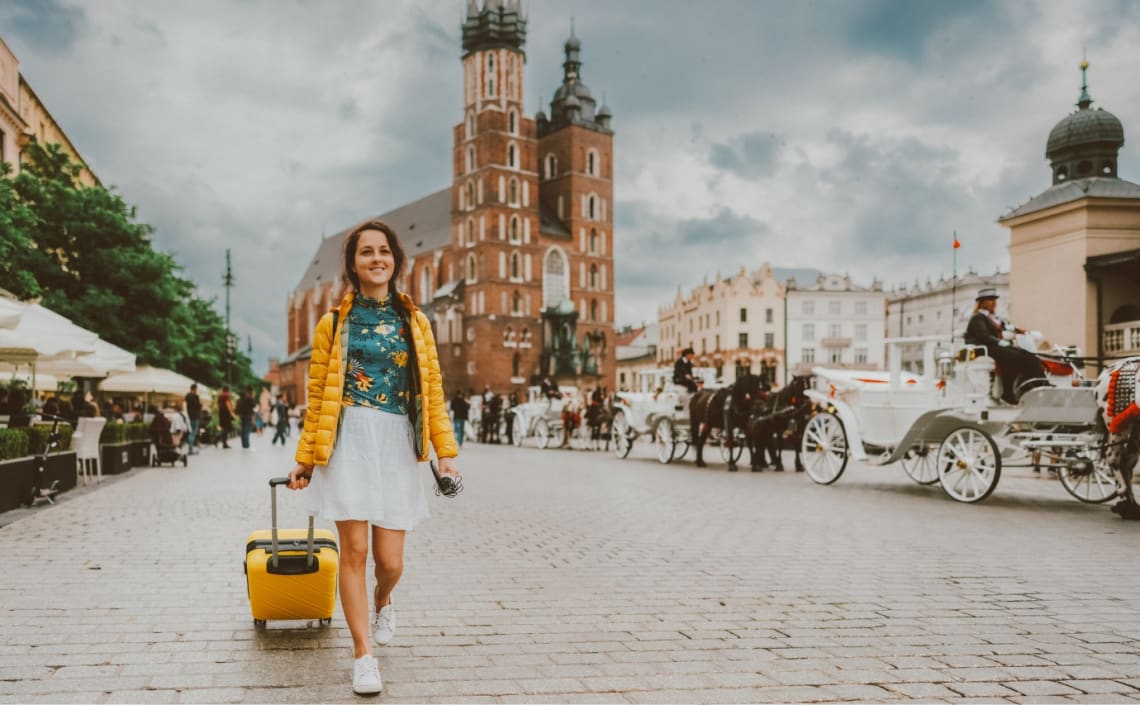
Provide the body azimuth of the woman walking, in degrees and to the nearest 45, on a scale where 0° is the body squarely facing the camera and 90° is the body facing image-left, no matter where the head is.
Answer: approximately 0°

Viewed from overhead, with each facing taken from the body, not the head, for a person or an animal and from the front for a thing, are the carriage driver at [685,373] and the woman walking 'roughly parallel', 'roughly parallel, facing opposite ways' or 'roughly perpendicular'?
roughly perpendicular

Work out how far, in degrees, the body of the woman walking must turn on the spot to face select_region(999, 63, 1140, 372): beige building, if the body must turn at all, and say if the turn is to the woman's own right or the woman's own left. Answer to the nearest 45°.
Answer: approximately 135° to the woman's own left

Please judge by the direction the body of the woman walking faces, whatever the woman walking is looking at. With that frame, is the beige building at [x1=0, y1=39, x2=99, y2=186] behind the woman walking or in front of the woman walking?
behind

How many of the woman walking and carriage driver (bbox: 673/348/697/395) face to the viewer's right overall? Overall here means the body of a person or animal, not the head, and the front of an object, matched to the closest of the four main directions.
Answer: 1

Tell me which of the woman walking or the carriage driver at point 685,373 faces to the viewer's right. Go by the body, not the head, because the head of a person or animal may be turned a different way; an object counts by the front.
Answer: the carriage driver

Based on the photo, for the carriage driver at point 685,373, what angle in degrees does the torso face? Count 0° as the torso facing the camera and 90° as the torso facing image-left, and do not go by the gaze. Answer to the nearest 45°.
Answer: approximately 270°

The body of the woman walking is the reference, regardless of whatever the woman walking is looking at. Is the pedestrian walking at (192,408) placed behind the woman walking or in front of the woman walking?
behind
